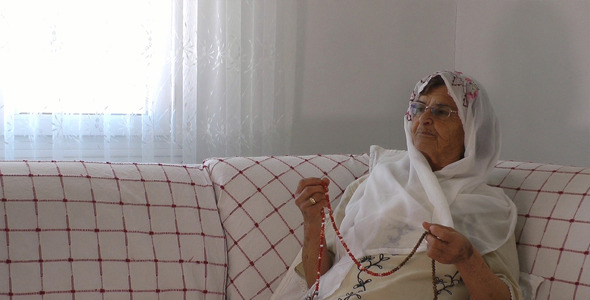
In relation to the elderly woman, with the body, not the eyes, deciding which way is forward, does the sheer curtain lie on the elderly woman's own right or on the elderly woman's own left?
on the elderly woman's own right

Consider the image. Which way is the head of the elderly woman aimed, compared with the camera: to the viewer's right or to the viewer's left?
to the viewer's left

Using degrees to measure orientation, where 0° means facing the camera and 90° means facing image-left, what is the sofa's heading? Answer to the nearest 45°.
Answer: approximately 0°

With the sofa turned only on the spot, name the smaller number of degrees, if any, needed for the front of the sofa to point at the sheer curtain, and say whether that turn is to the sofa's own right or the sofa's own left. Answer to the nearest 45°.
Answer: approximately 180°

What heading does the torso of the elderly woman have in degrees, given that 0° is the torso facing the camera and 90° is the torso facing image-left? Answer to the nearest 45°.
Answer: approximately 45°
